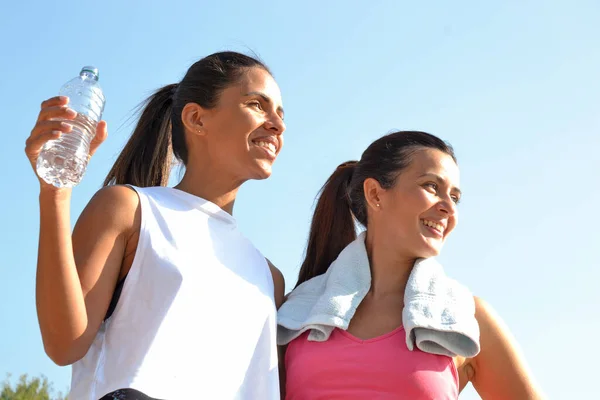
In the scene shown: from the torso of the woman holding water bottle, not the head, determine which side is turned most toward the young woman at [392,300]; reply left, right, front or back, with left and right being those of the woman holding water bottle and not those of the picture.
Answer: left

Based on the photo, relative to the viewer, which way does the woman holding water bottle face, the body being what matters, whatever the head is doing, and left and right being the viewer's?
facing the viewer and to the right of the viewer

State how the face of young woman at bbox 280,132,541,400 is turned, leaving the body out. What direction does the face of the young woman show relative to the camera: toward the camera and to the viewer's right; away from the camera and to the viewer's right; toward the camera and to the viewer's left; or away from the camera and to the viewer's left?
toward the camera and to the viewer's right
